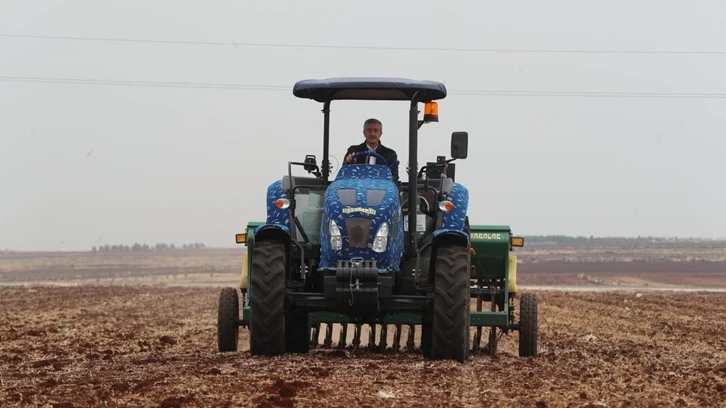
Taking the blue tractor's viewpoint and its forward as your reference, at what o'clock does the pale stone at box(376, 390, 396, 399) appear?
The pale stone is roughly at 12 o'clock from the blue tractor.

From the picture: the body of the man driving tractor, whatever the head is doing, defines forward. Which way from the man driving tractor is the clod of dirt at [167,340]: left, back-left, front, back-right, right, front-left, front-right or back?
back-right

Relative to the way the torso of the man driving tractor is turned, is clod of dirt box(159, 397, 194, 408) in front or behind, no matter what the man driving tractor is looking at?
in front

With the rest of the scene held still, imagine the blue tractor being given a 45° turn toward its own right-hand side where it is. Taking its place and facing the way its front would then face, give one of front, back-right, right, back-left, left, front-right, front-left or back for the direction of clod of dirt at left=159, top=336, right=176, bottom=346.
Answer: right

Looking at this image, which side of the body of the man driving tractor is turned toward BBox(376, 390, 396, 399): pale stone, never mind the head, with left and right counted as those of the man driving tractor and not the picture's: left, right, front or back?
front

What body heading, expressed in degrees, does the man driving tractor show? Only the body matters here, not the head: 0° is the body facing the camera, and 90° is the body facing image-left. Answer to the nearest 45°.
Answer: approximately 0°
